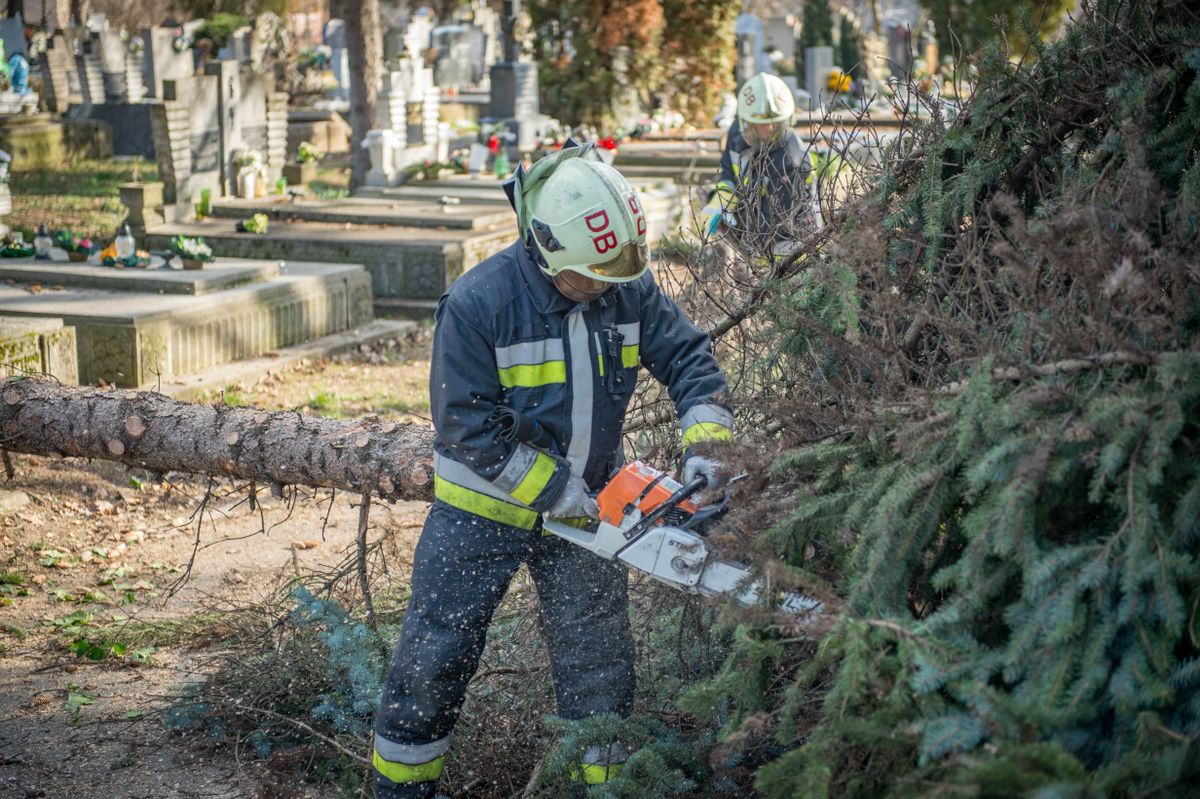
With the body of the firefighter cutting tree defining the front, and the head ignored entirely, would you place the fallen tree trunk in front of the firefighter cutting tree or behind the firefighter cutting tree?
behind

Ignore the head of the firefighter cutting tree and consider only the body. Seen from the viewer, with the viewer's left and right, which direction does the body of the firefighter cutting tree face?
facing the viewer and to the right of the viewer

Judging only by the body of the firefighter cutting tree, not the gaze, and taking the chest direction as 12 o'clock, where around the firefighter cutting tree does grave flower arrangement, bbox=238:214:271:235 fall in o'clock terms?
The grave flower arrangement is roughly at 7 o'clock from the firefighter cutting tree.

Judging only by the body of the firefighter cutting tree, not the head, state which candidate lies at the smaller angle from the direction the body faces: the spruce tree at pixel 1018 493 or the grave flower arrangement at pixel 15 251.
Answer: the spruce tree

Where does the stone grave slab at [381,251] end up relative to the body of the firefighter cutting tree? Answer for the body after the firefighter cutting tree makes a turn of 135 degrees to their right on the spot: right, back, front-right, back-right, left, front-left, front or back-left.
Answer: right

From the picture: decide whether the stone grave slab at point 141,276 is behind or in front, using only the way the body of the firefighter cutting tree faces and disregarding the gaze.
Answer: behind

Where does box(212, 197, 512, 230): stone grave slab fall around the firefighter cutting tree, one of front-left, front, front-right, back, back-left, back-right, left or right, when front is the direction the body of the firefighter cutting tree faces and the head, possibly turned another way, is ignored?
back-left

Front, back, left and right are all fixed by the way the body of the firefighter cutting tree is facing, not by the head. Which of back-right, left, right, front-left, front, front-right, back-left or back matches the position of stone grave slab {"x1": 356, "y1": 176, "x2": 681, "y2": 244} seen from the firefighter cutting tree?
back-left

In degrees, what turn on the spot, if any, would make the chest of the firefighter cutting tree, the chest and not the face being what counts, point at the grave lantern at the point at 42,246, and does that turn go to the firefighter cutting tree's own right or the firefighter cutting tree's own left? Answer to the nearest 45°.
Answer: approximately 180°

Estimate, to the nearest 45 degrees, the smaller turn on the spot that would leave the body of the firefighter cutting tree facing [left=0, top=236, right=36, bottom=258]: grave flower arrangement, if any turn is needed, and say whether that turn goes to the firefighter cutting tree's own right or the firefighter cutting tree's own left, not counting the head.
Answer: approximately 180°

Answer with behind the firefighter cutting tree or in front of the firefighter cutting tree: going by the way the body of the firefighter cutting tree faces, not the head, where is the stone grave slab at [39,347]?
behind

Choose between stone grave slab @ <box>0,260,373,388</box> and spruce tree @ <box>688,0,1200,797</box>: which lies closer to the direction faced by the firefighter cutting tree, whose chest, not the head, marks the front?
the spruce tree
